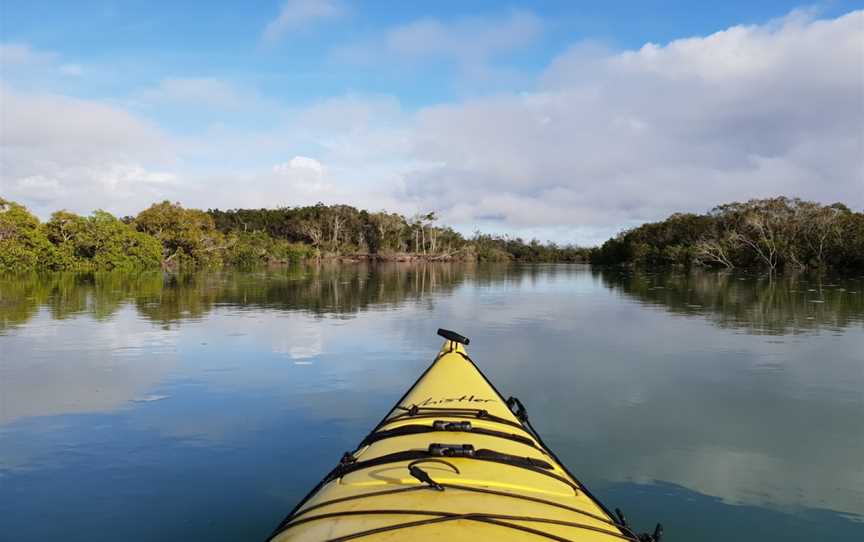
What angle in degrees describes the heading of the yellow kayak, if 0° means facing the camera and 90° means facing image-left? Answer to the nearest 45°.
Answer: approximately 180°
